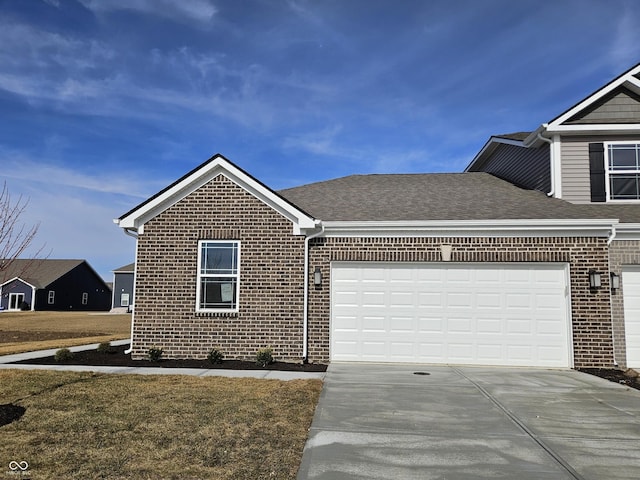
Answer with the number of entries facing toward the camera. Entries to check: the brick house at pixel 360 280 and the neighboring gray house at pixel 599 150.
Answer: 2

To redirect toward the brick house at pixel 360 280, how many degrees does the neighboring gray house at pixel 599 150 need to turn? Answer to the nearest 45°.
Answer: approximately 45° to its right

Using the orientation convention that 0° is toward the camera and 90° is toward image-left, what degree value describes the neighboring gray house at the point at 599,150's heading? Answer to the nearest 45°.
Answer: approximately 0°

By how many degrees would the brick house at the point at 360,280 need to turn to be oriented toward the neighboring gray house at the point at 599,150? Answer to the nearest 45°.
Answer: approximately 90° to its left
